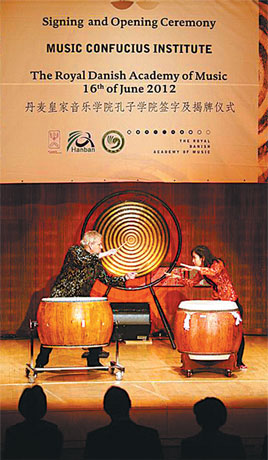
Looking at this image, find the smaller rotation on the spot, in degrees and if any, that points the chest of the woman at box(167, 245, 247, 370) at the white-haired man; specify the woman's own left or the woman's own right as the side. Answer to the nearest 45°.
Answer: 0° — they already face them

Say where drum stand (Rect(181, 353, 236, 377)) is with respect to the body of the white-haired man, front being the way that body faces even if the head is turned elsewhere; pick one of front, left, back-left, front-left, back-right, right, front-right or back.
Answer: front

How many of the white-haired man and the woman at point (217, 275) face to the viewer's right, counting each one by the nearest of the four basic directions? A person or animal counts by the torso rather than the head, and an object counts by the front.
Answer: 1

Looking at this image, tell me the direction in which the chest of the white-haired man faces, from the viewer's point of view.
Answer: to the viewer's right

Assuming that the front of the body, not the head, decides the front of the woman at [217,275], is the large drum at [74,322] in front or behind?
in front

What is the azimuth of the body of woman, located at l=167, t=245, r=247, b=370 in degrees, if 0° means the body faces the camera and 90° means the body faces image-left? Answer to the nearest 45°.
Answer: approximately 90°

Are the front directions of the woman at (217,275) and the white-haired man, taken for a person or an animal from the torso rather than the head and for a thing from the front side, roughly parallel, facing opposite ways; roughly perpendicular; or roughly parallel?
roughly parallel, facing opposite ways
